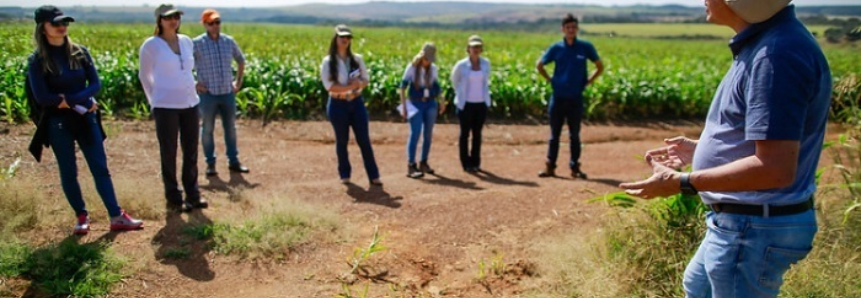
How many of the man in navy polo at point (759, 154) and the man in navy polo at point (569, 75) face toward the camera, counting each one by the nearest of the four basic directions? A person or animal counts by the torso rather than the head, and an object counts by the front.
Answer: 1

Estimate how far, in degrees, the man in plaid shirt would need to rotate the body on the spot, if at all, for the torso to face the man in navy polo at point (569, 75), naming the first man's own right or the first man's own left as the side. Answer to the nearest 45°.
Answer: approximately 45° to the first man's own left

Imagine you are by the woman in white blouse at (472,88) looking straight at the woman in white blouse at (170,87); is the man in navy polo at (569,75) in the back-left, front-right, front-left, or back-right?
back-left

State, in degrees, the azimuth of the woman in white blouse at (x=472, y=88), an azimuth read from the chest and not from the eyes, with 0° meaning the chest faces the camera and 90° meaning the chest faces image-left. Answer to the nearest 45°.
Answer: approximately 0°

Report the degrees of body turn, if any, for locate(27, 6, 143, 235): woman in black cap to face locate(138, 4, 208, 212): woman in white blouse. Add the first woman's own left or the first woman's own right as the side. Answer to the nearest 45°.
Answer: approximately 90° to the first woman's own left

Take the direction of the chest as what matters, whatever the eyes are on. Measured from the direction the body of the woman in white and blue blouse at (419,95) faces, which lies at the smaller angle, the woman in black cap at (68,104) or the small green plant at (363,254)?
the small green plant

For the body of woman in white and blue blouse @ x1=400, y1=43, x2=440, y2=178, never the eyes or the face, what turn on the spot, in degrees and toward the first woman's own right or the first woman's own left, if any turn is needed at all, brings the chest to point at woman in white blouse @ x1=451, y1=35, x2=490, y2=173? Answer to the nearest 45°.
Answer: approximately 45° to the first woman's own left

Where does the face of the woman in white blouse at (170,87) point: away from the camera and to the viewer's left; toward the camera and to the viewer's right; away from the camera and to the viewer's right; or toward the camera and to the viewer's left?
toward the camera and to the viewer's right

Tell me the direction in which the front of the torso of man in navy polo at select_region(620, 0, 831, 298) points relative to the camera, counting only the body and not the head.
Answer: to the viewer's left

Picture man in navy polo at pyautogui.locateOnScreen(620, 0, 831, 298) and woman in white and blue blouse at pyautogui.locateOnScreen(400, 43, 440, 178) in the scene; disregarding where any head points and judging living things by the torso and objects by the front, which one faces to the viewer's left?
the man in navy polo
